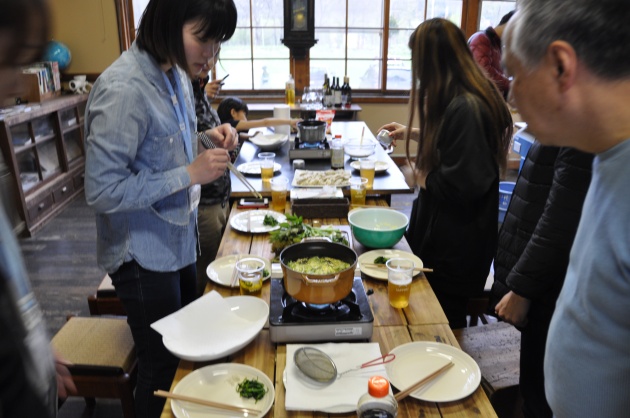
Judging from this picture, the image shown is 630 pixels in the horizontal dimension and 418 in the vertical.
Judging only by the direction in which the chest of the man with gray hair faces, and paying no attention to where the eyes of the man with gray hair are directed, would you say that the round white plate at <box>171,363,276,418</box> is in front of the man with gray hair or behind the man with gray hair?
in front

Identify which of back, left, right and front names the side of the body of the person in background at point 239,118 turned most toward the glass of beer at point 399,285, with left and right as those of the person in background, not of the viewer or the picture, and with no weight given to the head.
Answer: right

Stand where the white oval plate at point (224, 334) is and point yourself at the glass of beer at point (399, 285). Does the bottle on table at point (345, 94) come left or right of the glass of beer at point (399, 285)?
left

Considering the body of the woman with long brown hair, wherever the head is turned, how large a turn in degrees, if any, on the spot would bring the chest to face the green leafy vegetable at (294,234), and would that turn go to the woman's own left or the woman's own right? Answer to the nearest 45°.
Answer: approximately 45° to the woman's own left

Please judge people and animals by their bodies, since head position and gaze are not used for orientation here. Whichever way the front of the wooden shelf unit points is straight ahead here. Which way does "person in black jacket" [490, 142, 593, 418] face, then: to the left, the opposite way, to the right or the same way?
the opposite way

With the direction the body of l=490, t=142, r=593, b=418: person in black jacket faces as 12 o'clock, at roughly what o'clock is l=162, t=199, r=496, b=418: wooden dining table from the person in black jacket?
The wooden dining table is roughly at 12 o'clock from the person in black jacket.

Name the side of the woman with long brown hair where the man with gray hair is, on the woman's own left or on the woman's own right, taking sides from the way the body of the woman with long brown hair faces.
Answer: on the woman's own left

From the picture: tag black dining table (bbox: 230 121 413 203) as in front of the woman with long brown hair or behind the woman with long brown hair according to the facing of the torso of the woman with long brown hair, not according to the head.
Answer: in front

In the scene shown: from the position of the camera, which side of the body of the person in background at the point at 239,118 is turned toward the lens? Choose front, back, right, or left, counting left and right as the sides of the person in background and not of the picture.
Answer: right

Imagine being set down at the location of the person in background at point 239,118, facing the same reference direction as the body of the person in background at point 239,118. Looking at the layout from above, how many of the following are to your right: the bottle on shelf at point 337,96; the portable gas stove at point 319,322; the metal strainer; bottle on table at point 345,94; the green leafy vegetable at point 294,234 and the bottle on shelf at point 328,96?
3

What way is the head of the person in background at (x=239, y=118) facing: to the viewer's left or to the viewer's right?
to the viewer's right

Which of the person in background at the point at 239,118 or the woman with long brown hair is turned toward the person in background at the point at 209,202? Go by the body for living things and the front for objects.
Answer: the woman with long brown hair

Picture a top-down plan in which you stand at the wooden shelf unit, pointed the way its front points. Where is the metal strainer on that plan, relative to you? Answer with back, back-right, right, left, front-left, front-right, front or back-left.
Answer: front-right

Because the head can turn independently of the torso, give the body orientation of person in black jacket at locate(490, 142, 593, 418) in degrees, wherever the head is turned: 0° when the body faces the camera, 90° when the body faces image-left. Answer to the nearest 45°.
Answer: approximately 90°

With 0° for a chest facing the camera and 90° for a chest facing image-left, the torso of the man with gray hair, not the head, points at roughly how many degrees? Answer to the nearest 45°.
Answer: approximately 90°

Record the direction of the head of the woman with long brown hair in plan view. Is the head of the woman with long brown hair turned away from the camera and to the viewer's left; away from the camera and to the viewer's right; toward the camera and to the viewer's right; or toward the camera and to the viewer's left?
away from the camera and to the viewer's left
